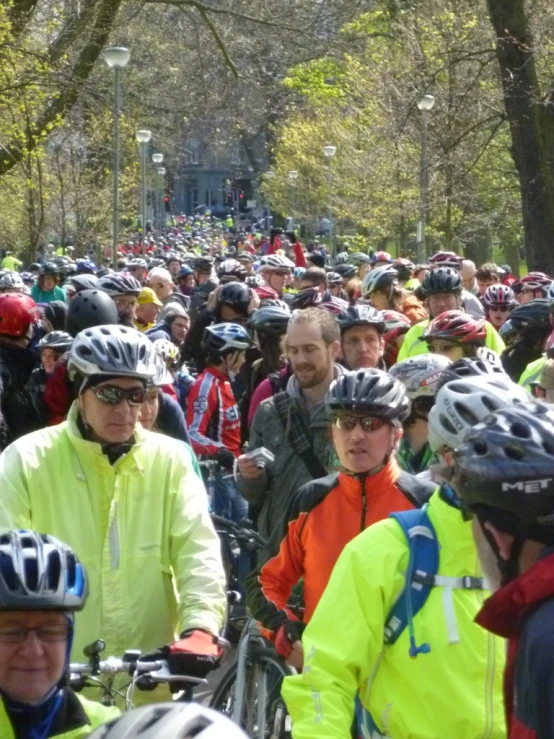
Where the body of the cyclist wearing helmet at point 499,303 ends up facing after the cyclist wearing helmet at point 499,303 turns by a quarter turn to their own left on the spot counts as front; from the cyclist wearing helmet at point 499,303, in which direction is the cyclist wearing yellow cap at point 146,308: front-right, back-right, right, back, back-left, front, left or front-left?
back

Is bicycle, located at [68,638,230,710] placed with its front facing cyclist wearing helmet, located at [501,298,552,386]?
no

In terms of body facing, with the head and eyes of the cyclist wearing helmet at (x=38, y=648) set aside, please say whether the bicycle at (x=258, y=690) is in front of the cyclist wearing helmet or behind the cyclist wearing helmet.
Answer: behind

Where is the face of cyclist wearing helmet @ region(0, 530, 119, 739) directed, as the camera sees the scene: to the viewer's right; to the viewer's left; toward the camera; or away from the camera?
toward the camera

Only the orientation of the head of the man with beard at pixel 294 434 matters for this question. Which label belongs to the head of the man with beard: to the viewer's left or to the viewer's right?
to the viewer's left

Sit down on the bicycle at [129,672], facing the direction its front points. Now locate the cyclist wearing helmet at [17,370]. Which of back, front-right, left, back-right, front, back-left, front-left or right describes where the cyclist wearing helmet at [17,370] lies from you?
back

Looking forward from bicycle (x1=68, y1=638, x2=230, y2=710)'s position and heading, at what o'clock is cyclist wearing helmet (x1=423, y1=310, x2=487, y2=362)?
The cyclist wearing helmet is roughly at 7 o'clock from the bicycle.

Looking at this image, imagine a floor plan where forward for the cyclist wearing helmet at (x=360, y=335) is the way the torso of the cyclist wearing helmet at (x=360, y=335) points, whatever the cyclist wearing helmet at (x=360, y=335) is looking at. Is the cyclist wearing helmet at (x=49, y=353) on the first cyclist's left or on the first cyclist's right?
on the first cyclist's right

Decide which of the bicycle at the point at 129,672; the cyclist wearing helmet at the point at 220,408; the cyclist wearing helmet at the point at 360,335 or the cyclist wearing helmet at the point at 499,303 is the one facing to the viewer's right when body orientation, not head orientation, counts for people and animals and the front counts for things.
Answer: the cyclist wearing helmet at the point at 220,408

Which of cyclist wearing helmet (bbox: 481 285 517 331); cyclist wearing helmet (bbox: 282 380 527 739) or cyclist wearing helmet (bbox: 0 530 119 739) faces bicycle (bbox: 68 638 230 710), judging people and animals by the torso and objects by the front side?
cyclist wearing helmet (bbox: 481 285 517 331)

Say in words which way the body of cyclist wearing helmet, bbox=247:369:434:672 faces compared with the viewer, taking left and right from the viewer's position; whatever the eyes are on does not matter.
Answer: facing the viewer

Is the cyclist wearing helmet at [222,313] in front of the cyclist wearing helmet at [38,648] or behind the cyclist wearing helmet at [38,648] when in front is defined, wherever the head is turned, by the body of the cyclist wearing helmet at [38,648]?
behind

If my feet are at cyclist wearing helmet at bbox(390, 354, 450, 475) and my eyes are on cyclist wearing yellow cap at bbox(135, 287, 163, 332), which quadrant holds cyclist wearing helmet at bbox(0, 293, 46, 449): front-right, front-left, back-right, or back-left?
front-left

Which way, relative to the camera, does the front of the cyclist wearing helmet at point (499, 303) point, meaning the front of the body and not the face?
toward the camera
